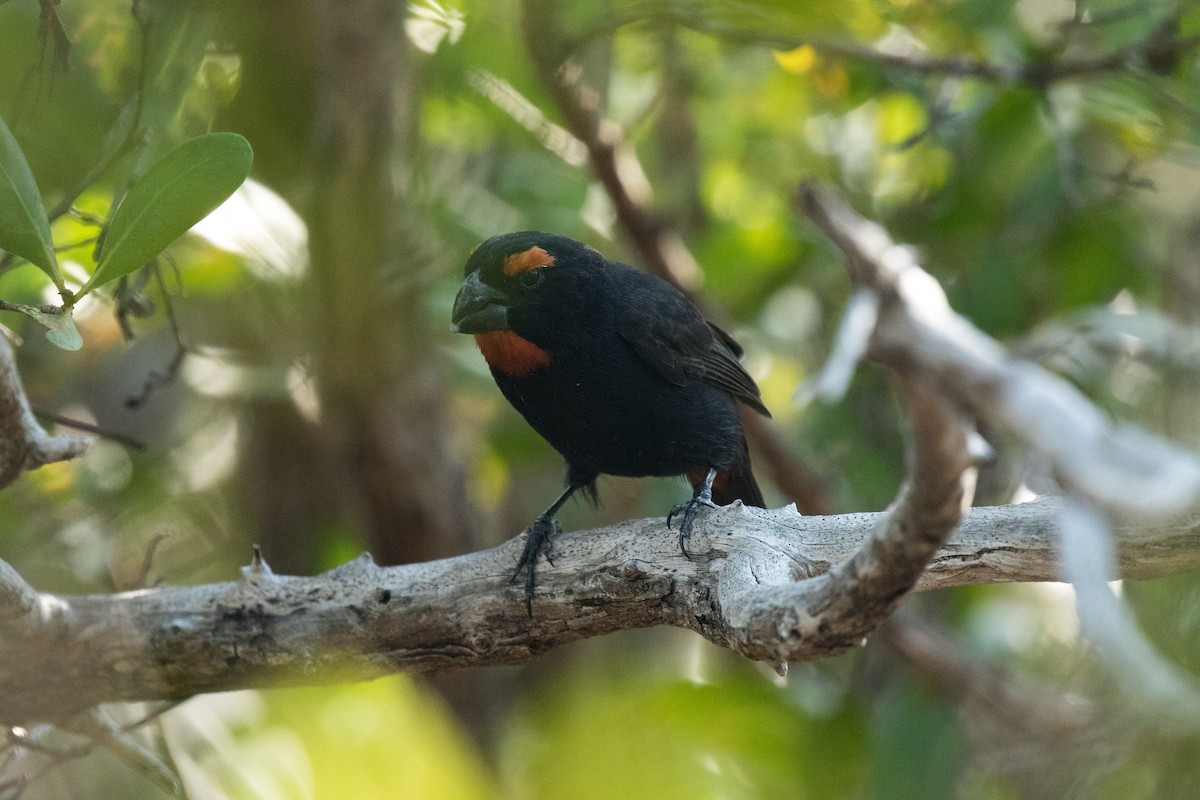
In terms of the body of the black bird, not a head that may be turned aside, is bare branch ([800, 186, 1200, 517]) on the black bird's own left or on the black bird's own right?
on the black bird's own left

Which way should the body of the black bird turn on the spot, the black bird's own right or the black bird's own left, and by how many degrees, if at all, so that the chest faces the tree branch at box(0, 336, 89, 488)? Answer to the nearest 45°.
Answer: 0° — it already faces it

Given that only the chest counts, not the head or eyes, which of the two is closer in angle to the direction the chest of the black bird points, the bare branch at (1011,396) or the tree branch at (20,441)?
the tree branch

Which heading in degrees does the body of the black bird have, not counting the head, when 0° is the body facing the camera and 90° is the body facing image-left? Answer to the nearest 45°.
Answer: approximately 45°
